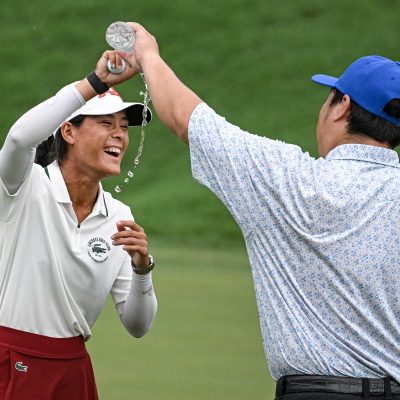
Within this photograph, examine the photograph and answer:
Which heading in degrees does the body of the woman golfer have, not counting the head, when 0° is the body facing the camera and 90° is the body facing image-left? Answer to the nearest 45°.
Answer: approximately 315°

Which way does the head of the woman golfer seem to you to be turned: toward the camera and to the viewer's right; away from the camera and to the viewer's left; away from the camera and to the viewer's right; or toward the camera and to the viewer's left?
toward the camera and to the viewer's right
